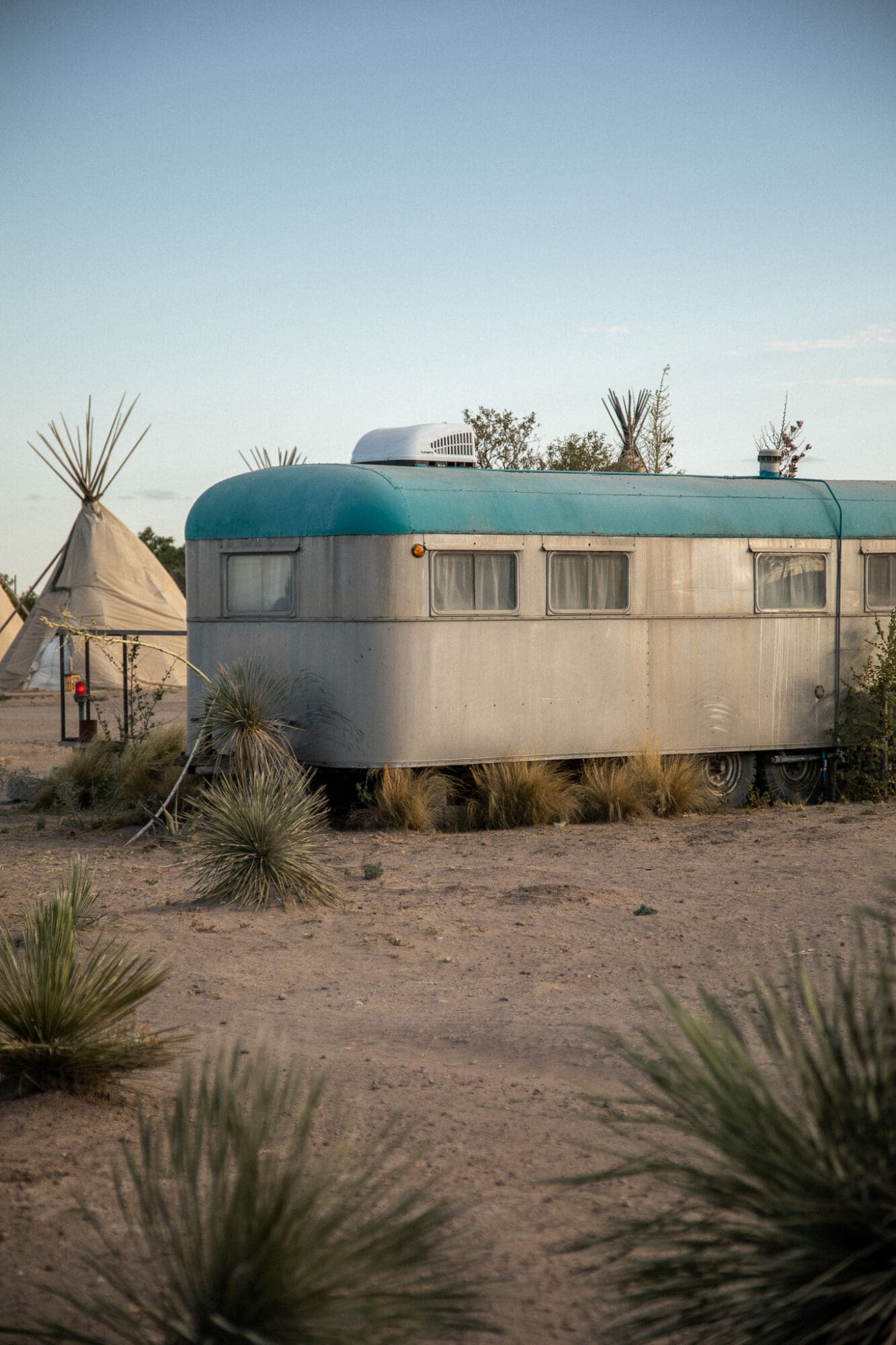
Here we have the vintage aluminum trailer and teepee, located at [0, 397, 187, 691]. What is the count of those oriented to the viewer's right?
0

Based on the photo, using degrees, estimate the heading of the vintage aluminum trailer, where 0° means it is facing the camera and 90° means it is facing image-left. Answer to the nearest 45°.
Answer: approximately 45°

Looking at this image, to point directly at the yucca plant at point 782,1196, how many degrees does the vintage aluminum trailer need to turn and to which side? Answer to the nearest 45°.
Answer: approximately 45° to its left

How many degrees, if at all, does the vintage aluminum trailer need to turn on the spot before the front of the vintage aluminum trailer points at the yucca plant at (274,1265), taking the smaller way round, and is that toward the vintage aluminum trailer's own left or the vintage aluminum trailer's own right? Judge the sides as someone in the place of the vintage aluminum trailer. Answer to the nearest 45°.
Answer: approximately 45° to the vintage aluminum trailer's own left

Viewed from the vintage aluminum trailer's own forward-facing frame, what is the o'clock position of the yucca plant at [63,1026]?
The yucca plant is roughly at 11 o'clock from the vintage aluminum trailer.
